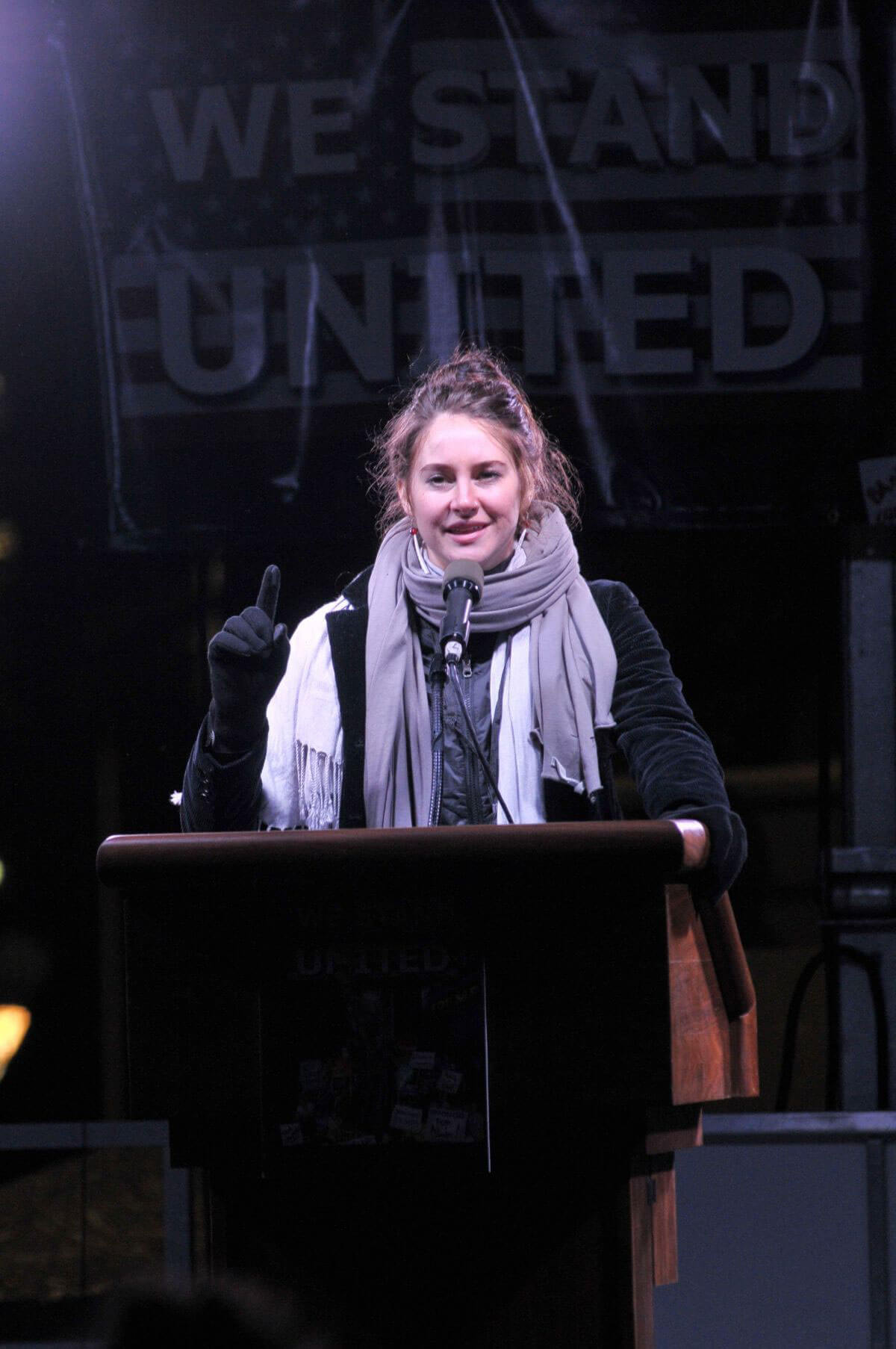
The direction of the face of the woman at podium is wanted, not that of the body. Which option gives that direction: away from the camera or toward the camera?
toward the camera

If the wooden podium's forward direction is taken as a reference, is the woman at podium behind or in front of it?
behind

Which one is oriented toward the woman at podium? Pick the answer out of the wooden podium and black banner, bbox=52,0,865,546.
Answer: the black banner

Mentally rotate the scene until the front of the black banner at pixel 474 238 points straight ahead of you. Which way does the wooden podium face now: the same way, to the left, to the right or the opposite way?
the same way

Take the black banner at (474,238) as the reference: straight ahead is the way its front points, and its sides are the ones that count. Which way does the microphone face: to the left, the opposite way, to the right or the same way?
the opposite way

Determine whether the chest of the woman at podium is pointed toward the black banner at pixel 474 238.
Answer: no

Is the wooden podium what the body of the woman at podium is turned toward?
yes

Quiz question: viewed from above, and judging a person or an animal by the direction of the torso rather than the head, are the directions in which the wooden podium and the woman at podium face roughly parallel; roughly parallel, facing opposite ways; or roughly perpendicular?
roughly parallel

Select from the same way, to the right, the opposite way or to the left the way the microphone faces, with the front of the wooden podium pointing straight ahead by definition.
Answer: the opposite way

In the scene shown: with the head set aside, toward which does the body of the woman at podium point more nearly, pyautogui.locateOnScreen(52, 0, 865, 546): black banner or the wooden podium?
the wooden podium

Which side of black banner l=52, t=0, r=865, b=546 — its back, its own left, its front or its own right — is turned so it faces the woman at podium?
front

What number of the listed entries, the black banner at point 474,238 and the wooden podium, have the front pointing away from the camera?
0

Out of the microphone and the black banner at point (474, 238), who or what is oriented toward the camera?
the black banner

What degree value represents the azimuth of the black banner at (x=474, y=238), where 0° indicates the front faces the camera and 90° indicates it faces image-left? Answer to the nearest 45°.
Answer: approximately 0°

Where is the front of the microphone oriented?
away from the camera
